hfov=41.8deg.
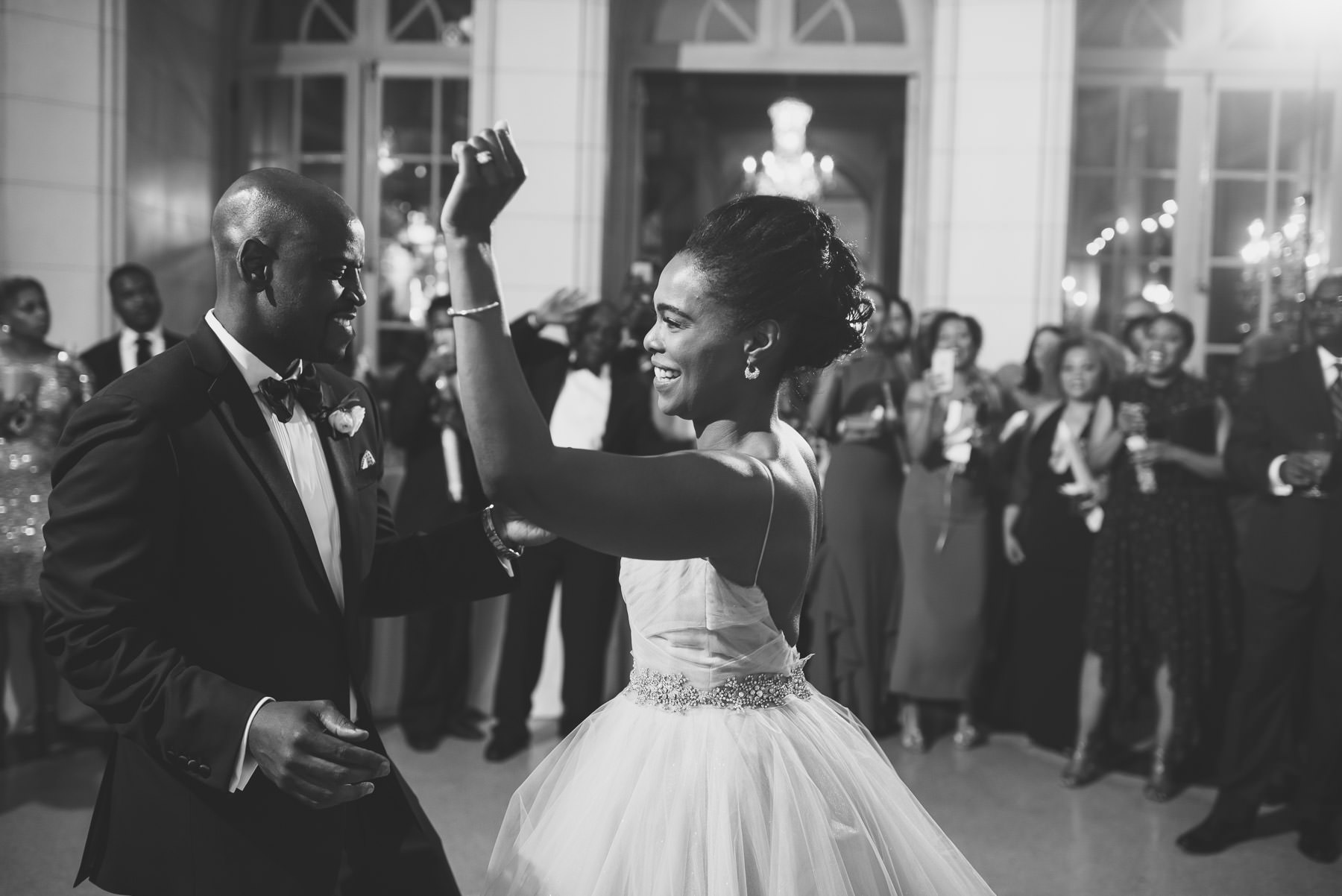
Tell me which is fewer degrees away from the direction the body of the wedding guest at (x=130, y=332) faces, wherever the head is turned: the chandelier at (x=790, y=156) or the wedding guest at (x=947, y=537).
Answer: the wedding guest

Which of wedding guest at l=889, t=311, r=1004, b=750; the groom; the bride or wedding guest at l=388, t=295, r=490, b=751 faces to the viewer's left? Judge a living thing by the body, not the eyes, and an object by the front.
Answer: the bride

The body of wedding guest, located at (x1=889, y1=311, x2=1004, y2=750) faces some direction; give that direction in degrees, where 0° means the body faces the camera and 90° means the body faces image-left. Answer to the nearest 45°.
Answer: approximately 0°

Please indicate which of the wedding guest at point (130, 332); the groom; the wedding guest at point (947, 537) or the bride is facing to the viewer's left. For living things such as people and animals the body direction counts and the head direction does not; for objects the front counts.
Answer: the bride

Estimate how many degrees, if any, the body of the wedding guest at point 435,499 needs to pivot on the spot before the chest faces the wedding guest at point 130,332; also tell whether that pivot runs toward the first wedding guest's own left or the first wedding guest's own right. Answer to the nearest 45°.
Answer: approximately 135° to the first wedding guest's own right

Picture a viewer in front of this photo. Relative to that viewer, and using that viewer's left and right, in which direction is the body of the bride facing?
facing to the left of the viewer

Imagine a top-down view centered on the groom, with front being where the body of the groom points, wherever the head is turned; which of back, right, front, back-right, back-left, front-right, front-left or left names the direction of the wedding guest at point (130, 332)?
back-left
